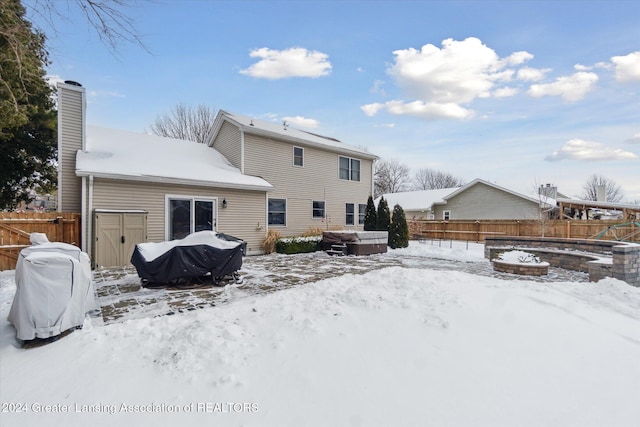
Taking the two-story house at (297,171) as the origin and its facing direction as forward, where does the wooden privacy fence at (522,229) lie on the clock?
The wooden privacy fence is roughly at 4 o'clock from the two-story house.

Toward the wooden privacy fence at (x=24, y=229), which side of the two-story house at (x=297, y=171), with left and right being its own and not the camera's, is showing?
left

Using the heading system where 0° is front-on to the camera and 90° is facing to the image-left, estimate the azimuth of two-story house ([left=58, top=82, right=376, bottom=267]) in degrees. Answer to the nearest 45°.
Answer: approximately 135°

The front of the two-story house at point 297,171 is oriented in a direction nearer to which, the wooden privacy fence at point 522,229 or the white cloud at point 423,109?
the white cloud
